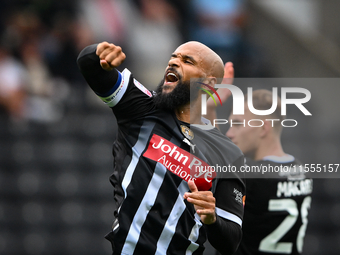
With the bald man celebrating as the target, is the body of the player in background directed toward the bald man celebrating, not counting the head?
no

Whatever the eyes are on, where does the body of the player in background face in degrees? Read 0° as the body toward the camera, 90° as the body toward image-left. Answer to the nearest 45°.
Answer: approximately 135°
